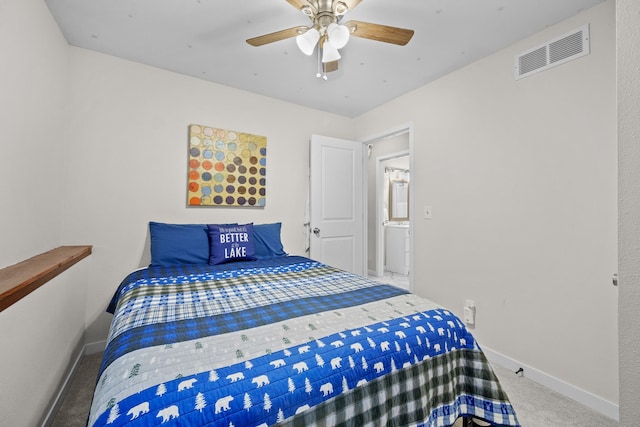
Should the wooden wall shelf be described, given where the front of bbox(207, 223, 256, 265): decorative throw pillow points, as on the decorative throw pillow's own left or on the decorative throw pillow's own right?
on the decorative throw pillow's own right

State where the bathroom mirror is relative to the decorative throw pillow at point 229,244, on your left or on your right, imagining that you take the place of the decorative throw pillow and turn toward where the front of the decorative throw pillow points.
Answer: on your left

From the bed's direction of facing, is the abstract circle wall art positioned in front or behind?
behind

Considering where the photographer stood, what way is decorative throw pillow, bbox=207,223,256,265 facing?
facing the viewer

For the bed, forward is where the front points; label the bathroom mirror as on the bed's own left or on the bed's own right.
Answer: on the bed's own left

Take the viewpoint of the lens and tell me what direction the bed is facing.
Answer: facing the viewer and to the right of the viewer

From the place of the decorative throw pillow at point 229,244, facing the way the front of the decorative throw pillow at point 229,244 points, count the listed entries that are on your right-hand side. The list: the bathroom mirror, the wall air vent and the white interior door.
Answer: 0

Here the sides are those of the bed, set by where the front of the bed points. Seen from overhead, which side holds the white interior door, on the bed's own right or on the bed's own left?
on the bed's own left

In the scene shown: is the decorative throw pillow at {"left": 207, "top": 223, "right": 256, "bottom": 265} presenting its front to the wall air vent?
no

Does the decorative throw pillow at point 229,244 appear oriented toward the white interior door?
no
